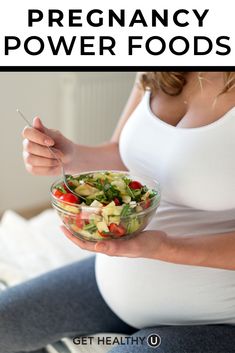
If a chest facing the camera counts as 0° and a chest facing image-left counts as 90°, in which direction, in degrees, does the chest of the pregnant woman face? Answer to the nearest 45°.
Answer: approximately 45°
